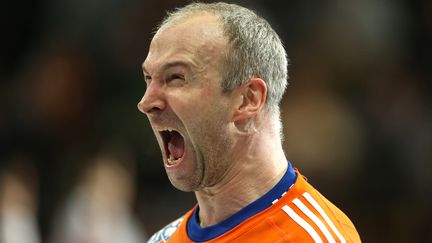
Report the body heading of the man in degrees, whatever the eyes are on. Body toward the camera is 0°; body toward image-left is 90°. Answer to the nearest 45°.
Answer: approximately 45°
